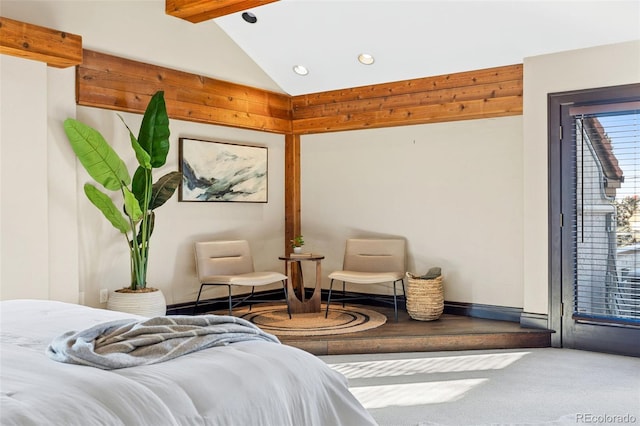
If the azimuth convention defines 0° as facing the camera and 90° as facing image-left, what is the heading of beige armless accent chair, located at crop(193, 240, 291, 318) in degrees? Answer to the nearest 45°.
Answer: approximately 315°

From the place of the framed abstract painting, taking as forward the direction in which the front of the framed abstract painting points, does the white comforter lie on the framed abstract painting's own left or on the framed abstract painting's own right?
on the framed abstract painting's own right

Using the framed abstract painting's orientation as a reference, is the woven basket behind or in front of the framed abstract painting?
in front

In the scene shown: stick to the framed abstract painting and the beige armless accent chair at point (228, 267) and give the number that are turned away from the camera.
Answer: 0

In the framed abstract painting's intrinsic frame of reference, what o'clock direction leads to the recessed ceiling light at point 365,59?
The recessed ceiling light is roughly at 11 o'clock from the framed abstract painting.

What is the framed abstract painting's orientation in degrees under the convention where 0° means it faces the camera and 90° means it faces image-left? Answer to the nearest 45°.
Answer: approximately 315°

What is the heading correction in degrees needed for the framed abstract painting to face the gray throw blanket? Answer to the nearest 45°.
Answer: approximately 45° to its right

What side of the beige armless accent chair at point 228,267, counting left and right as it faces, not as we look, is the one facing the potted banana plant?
right
